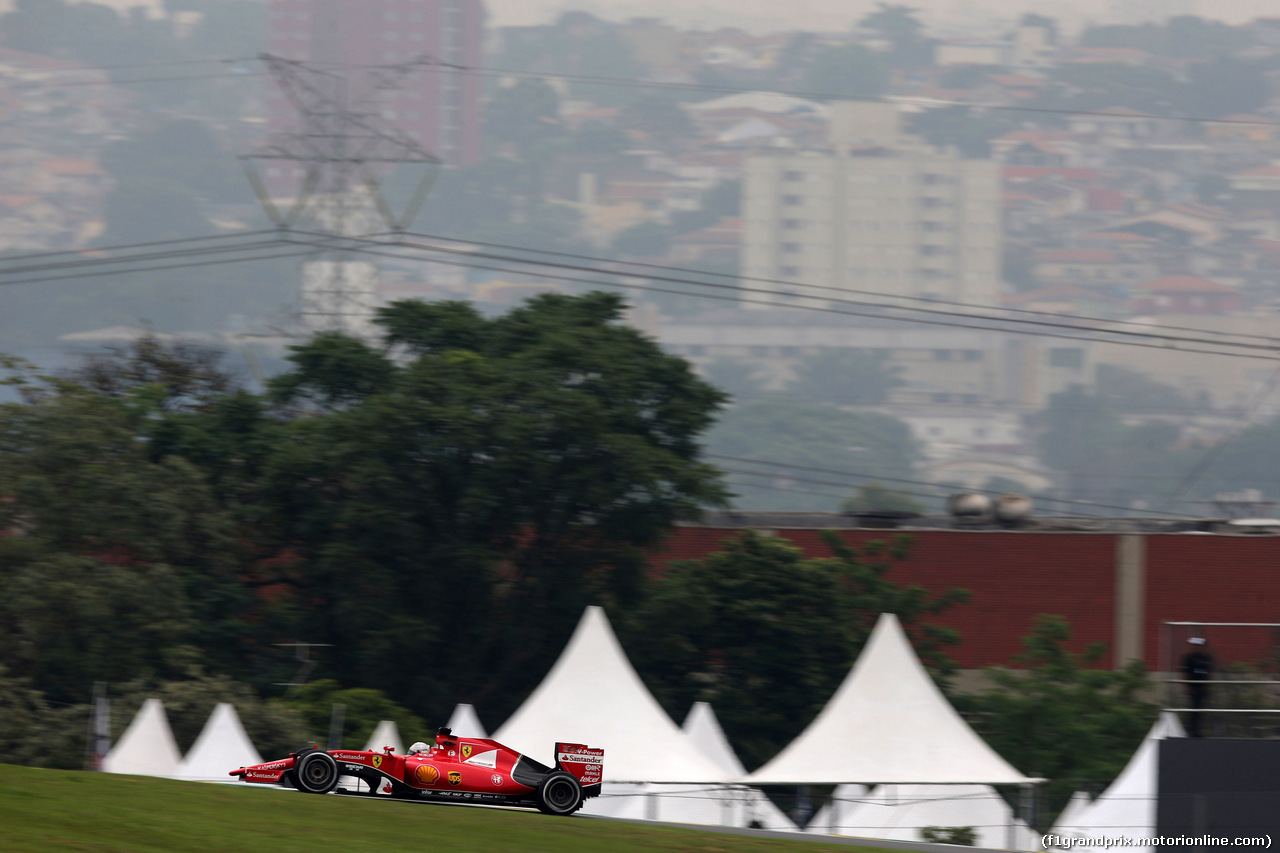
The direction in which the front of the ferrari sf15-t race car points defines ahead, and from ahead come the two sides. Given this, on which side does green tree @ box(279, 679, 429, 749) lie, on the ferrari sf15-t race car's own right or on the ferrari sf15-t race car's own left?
on the ferrari sf15-t race car's own right

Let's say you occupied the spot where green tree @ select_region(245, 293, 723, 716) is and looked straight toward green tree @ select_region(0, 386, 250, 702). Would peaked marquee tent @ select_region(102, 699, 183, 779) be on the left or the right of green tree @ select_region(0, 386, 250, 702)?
left

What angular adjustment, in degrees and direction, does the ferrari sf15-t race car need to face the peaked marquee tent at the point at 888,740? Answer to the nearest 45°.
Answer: approximately 135° to its right

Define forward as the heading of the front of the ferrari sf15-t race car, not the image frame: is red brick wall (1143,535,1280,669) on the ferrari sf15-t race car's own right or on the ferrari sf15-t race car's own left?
on the ferrari sf15-t race car's own right

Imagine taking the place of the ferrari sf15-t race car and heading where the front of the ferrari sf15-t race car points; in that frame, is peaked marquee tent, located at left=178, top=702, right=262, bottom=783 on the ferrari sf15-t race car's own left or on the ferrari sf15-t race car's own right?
on the ferrari sf15-t race car's own right

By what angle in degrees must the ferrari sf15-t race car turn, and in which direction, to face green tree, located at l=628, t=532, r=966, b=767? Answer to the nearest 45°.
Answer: approximately 90° to its right

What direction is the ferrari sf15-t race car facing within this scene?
to the viewer's left

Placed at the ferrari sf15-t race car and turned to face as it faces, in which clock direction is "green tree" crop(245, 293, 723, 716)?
The green tree is roughly at 3 o'clock from the ferrari sf15-t race car.

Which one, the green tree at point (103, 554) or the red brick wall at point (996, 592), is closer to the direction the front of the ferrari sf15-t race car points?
the green tree
